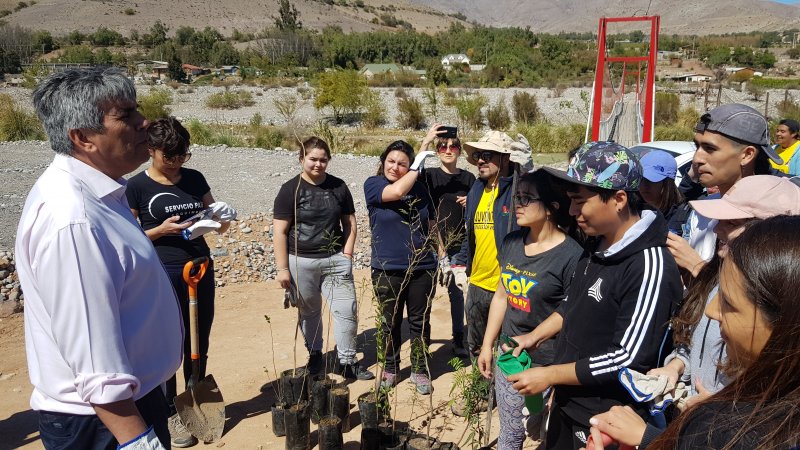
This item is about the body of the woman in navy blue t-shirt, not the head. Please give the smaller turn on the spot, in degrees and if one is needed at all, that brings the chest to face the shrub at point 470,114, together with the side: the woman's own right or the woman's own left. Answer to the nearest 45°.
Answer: approximately 180°

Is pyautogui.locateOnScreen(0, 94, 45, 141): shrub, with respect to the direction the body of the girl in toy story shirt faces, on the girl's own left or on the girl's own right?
on the girl's own right

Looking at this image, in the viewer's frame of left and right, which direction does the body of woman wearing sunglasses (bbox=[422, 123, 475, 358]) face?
facing the viewer

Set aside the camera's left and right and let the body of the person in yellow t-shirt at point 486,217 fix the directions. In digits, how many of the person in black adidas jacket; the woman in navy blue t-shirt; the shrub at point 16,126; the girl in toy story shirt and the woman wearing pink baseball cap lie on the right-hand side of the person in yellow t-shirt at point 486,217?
2

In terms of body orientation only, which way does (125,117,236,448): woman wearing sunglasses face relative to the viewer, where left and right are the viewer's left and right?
facing the viewer and to the right of the viewer

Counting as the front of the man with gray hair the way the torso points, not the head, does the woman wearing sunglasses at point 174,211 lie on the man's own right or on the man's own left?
on the man's own left

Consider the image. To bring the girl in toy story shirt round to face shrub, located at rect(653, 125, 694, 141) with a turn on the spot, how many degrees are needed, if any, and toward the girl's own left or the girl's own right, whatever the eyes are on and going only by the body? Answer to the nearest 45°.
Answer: approximately 135° to the girl's own right

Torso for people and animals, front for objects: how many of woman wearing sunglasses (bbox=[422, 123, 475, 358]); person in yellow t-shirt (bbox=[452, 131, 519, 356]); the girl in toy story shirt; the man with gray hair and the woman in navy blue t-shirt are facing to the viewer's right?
1

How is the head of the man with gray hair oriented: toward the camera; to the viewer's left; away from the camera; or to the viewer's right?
to the viewer's right

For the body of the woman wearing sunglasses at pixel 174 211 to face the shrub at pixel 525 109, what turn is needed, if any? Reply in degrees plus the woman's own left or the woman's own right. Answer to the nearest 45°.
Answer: approximately 90° to the woman's own left

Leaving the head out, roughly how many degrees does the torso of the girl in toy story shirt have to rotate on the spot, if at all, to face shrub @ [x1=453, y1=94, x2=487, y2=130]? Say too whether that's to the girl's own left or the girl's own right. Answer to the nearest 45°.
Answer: approximately 135° to the girl's own right

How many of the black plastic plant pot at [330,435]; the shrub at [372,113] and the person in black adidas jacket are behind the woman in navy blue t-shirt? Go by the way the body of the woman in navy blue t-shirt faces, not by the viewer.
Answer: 1

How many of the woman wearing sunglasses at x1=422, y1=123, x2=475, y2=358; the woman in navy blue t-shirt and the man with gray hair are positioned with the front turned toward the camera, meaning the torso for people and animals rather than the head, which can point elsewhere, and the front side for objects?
2

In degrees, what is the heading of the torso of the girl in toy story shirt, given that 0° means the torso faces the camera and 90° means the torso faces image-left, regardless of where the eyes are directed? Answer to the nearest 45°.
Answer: approximately 45°

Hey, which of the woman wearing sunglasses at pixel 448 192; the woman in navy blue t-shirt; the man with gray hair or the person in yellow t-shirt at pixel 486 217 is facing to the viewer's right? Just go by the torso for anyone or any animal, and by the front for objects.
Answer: the man with gray hair

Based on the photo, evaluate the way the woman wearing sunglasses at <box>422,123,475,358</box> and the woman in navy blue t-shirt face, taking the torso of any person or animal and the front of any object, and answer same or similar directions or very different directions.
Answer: same or similar directions

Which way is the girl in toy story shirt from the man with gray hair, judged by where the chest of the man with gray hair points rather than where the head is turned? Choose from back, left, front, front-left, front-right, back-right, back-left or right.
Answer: front

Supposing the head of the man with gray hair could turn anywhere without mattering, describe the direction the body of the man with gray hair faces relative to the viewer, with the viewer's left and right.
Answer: facing to the right of the viewer

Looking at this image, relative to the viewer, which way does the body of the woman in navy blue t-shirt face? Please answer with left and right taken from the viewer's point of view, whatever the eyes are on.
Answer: facing the viewer
